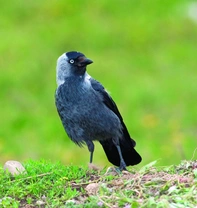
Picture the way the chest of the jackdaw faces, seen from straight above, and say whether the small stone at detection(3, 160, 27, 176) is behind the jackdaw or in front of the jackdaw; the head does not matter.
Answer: in front

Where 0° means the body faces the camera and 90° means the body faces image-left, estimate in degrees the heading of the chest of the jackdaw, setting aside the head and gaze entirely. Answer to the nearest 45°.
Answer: approximately 45°
